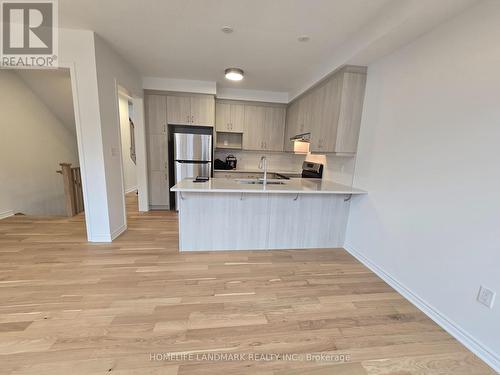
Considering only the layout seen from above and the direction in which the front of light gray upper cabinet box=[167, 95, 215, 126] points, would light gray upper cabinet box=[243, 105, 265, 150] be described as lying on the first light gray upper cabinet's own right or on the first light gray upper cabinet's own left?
on the first light gray upper cabinet's own left

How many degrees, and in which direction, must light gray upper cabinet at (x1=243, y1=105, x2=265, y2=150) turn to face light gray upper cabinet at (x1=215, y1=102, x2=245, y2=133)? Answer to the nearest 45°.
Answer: approximately 90° to its right

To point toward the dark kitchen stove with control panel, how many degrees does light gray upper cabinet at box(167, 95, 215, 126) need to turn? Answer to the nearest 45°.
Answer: approximately 45° to its left

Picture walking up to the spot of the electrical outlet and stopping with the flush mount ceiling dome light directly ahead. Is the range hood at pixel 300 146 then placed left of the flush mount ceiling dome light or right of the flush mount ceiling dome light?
right

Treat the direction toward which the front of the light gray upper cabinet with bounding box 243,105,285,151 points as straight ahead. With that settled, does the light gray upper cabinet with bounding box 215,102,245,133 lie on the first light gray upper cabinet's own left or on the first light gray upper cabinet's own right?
on the first light gray upper cabinet's own right

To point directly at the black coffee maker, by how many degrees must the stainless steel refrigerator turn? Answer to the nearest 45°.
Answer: approximately 135° to its left

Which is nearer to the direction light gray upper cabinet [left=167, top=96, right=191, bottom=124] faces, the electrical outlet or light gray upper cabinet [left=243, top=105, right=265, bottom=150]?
the electrical outlet

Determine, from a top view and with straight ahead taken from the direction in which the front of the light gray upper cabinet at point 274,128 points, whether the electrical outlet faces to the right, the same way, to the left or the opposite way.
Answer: to the right

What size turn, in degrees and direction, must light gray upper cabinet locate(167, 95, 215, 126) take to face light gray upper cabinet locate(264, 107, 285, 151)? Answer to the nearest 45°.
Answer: approximately 90° to its left

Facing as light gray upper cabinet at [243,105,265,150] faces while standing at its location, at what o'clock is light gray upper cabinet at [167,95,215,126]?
light gray upper cabinet at [167,95,215,126] is roughly at 2 o'clock from light gray upper cabinet at [243,105,265,150].

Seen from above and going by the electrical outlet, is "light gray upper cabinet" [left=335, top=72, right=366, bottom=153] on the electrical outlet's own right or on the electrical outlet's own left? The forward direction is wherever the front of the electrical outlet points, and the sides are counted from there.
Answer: on the electrical outlet's own right
